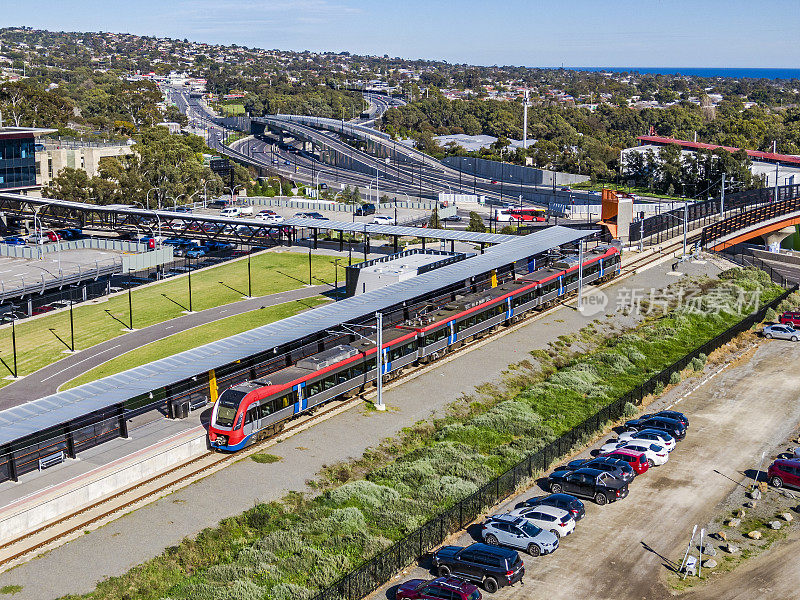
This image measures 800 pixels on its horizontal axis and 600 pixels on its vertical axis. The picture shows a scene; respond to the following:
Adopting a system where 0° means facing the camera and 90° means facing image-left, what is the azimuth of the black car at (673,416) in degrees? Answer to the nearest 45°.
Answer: approximately 90°

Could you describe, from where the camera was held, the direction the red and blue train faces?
facing the viewer and to the left of the viewer

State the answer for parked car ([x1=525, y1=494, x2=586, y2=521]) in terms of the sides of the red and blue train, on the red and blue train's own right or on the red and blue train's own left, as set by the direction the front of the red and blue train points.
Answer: on the red and blue train's own left

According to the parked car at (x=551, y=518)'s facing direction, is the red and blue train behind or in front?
in front

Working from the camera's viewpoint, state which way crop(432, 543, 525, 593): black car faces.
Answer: facing away from the viewer and to the left of the viewer

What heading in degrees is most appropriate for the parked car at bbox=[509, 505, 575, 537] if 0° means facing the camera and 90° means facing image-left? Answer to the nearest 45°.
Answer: approximately 135°

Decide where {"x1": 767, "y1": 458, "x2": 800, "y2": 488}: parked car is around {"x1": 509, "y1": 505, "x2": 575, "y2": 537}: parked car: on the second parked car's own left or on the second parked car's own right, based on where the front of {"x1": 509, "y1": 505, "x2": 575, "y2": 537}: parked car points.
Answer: on the second parked car's own right

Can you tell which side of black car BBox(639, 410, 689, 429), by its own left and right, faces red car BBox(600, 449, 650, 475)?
left

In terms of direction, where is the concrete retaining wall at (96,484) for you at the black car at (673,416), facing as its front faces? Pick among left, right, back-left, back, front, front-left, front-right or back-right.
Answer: front-left

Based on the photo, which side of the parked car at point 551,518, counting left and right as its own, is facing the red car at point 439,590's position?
left
